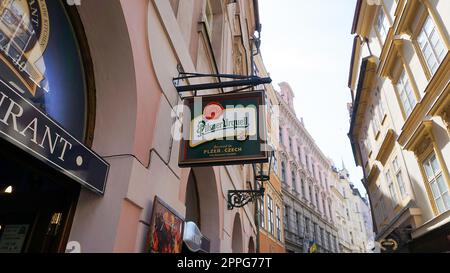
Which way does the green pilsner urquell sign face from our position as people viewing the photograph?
facing the viewer

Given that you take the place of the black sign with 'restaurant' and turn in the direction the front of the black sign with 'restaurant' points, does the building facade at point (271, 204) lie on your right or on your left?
on your left

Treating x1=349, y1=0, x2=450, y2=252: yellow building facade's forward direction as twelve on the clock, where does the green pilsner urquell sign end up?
The green pilsner urquell sign is roughly at 11 o'clock from the yellow building facade.

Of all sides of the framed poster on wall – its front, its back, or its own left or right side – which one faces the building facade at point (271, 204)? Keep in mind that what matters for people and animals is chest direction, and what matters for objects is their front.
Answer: left

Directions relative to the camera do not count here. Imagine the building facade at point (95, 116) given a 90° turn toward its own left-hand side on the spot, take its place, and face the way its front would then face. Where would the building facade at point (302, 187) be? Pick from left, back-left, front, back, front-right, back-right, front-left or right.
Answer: front

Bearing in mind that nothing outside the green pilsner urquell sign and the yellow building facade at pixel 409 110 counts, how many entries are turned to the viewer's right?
0

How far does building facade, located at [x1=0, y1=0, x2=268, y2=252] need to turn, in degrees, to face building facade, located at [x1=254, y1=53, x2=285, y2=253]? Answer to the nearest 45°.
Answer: approximately 90° to its left

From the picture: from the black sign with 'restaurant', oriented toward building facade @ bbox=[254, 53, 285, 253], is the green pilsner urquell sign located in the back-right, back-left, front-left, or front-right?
front-right

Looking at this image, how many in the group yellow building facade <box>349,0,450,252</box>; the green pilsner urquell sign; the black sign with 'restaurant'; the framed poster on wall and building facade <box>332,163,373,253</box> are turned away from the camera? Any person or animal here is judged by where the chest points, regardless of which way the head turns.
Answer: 0

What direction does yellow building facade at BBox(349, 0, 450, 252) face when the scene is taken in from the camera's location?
facing the viewer and to the left of the viewer

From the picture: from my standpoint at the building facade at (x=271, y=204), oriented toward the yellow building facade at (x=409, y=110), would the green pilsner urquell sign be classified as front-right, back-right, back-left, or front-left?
front-right

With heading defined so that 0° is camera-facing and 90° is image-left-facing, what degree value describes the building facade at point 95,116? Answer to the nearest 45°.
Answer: approximately 315°

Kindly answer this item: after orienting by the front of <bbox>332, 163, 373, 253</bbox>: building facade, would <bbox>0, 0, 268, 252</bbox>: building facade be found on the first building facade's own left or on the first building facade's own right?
on the first building facade's own right

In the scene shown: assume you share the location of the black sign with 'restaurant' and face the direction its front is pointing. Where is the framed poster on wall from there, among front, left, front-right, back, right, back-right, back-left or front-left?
left

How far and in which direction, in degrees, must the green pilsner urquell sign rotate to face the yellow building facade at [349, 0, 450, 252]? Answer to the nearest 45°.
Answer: approximately 135° to its left
